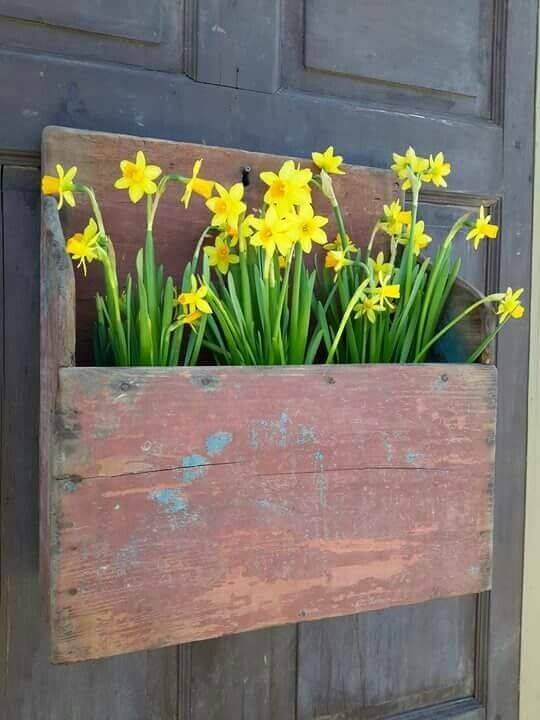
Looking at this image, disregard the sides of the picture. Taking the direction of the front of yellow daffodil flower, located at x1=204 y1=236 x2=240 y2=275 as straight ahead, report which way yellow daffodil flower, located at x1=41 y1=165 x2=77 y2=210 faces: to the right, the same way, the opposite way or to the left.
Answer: to the right

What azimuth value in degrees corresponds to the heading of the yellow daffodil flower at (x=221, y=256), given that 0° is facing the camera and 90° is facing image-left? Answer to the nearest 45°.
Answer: approximately 0°

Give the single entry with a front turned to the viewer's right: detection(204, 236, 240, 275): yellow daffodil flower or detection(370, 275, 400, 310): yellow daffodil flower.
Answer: detection(370, 275, 400, 310): yellow daffodil flower

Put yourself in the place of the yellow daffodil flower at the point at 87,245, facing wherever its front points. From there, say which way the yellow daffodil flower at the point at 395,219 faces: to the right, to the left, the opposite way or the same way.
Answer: to the left

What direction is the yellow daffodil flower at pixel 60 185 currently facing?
to the viewer's left
